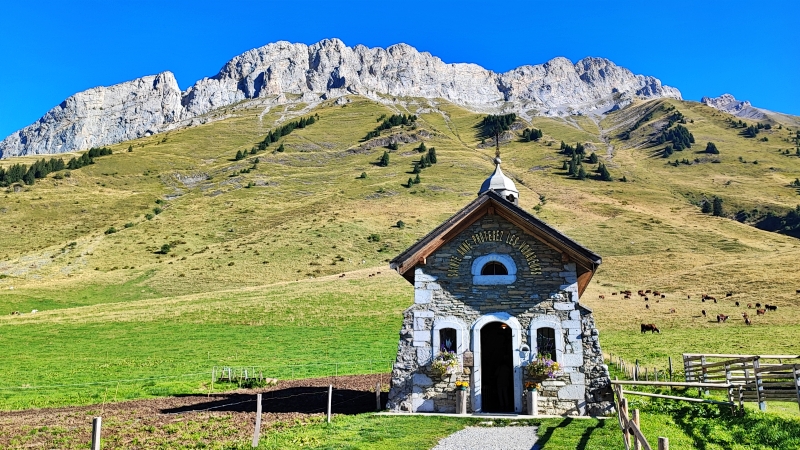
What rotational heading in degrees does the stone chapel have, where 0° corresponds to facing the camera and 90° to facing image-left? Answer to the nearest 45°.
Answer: approximately 0°

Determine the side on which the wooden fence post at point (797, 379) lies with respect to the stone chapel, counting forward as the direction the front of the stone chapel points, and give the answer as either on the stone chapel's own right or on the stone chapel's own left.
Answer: on the stone chapel's own left

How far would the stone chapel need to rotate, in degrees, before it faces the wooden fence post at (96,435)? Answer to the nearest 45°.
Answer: approximately 45° to its right

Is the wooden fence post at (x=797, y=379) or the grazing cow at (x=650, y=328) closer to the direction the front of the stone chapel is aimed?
the wooden fence post

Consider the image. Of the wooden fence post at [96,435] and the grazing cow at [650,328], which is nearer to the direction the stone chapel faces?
the wooden fence post
